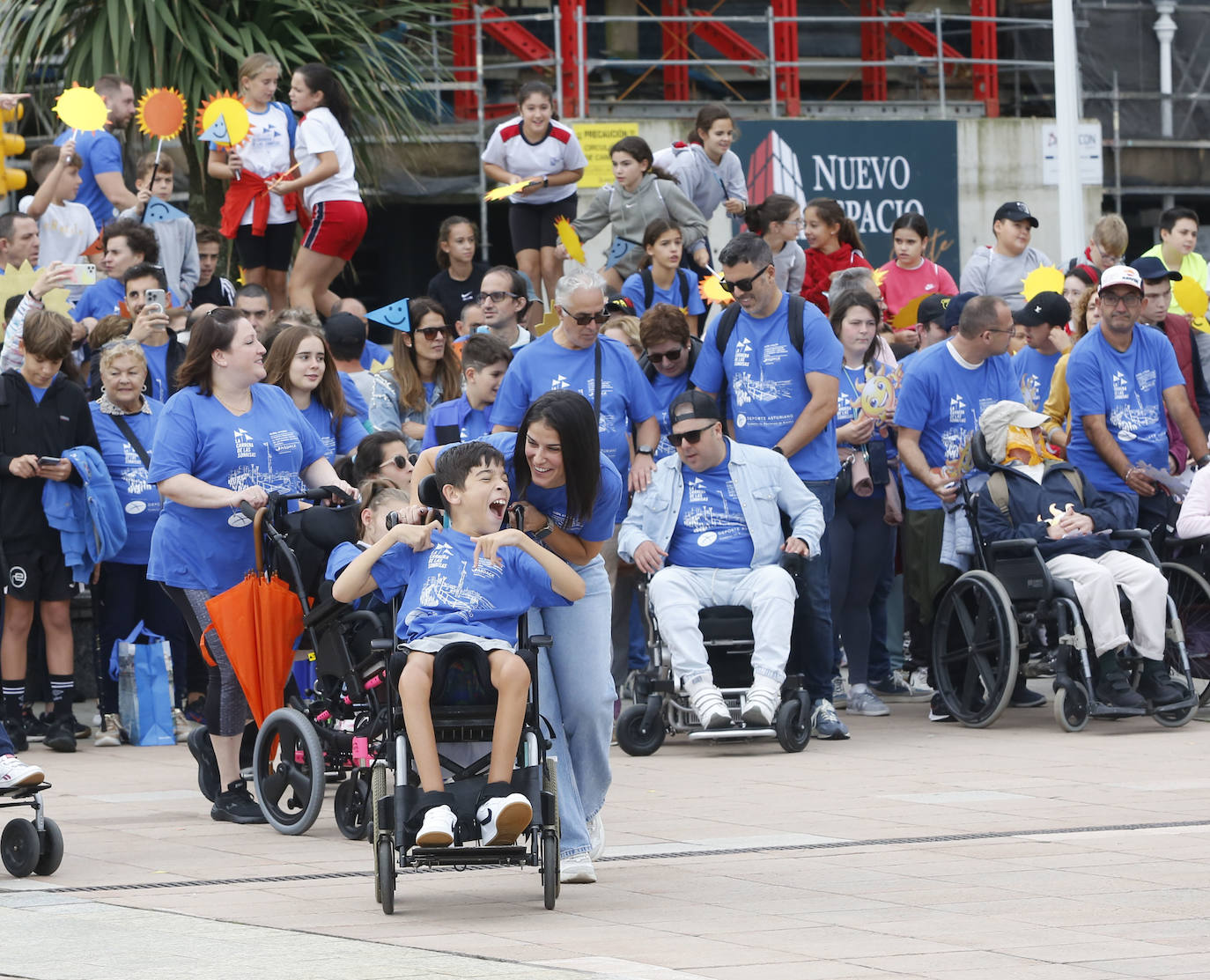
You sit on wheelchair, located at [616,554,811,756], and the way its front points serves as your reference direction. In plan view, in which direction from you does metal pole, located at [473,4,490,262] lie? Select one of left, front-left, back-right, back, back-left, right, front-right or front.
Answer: back

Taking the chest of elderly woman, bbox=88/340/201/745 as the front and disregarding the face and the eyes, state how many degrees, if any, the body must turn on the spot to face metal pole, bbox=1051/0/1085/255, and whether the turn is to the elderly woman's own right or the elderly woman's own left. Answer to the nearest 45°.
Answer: approximately 135° to the elderly woman's own left

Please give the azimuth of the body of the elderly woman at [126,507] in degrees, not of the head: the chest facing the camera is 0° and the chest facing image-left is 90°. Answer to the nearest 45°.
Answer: approximately 0°

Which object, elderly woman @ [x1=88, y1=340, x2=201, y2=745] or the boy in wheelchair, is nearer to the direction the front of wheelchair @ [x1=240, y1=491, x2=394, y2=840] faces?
the boy in wheelchair
